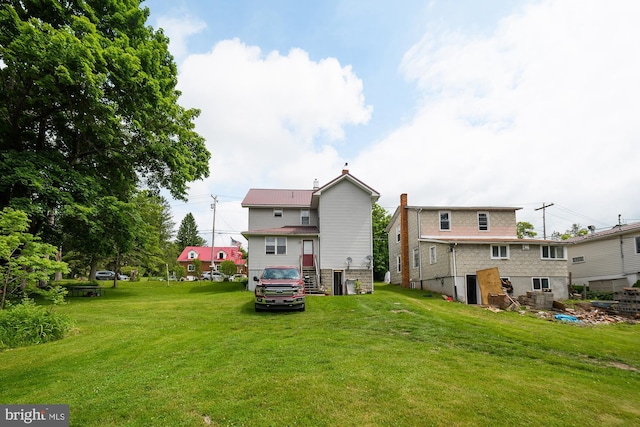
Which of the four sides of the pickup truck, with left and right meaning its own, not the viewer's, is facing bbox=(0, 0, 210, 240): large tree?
right

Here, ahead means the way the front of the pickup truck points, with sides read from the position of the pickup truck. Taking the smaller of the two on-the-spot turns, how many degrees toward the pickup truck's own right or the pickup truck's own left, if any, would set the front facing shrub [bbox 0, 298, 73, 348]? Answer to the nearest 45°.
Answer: approximately 45° to the pickup truck's own right

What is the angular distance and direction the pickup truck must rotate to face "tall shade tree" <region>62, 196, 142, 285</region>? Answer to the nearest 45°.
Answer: approximately 135° to its right

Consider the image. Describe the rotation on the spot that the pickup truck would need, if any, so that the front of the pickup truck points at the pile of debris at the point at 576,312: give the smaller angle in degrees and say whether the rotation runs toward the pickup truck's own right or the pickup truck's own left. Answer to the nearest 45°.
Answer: approximately 90° to the pickup truck's own left

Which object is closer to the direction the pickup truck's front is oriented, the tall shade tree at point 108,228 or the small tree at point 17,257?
the small tree

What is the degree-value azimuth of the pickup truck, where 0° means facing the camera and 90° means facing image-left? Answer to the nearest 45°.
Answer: approximately 0°

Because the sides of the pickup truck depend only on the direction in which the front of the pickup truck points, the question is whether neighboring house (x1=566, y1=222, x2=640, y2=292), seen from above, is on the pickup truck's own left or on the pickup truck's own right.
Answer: on the pickup truck's own left

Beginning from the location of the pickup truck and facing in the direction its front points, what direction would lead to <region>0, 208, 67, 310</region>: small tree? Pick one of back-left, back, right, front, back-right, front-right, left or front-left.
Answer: front-right

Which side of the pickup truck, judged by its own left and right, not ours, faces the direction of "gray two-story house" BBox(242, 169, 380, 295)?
back

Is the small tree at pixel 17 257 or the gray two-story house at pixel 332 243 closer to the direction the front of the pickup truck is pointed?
the small tree
